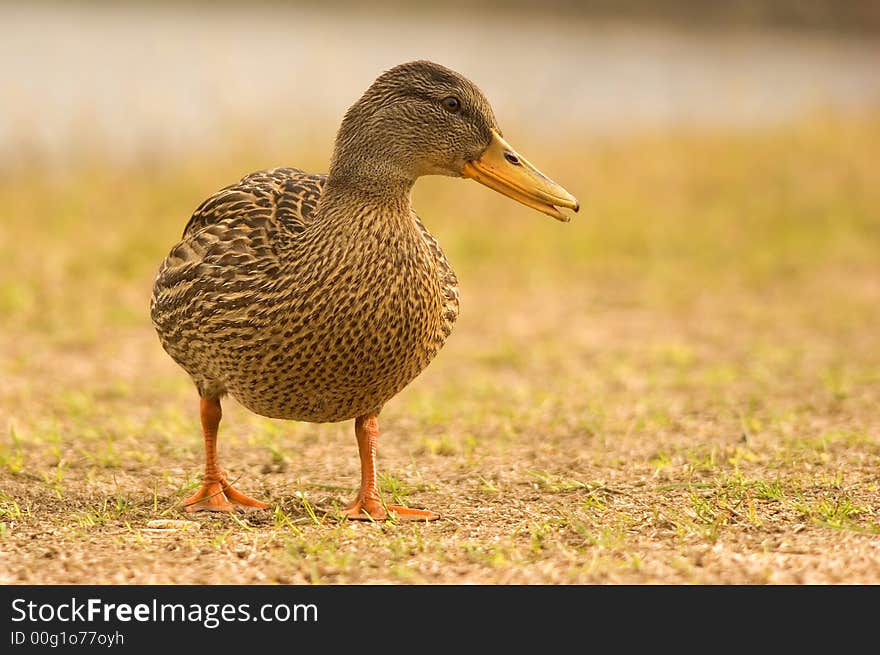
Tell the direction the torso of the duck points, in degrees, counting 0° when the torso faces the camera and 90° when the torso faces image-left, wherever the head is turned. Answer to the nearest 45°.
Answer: approximately 315°
